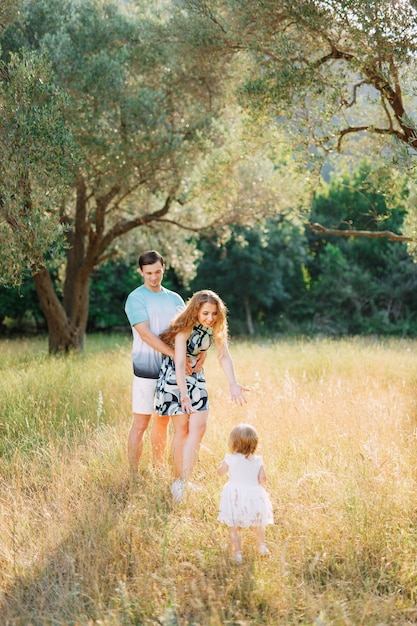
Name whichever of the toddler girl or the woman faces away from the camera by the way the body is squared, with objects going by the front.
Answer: the toddler girl

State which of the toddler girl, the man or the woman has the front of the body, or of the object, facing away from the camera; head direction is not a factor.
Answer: the toddler girl

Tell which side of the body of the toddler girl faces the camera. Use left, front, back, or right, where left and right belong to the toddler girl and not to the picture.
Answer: back

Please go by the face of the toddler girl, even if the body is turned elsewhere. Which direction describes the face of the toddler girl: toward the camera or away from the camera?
away from the camera

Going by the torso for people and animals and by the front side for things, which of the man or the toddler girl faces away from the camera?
the toddler girl

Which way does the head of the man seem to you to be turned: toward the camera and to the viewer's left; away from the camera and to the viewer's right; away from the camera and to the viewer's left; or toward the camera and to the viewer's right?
toward the camera and to the viewer's right

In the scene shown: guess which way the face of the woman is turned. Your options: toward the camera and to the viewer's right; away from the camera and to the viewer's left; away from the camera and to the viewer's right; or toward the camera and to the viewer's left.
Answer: toward the camera and to the viewer's right

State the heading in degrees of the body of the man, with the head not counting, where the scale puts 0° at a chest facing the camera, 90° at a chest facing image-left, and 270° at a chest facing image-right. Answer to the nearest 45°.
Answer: approximately 315°
